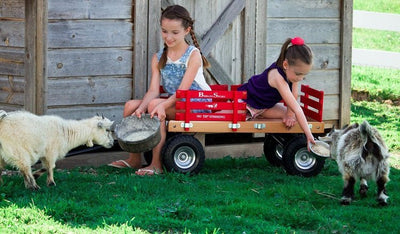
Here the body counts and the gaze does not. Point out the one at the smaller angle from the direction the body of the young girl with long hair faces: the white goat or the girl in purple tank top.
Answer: the white goat

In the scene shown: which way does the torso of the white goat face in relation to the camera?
to the viewer's right

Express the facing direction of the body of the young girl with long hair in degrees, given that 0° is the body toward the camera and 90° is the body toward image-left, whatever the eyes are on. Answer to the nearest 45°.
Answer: approximately 45°

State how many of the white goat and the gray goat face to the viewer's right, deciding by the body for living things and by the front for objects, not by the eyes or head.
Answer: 1

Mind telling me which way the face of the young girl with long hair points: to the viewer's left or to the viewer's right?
to the viewer's left

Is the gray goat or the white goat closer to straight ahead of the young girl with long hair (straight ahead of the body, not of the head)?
the white goat
